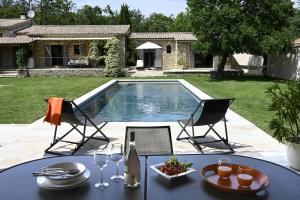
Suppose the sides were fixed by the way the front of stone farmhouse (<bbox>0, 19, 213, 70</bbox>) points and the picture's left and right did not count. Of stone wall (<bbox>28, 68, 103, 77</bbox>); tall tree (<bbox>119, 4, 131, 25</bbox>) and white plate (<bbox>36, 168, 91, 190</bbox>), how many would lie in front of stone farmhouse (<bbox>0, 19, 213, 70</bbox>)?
2

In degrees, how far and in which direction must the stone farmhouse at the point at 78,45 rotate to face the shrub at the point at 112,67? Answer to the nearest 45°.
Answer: approximately 45° to its left

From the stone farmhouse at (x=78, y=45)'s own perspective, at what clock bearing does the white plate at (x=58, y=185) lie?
The white plate is roughly at 12 o'clock from the stone farmhouse.

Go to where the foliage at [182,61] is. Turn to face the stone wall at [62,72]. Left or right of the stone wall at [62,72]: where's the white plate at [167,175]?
left

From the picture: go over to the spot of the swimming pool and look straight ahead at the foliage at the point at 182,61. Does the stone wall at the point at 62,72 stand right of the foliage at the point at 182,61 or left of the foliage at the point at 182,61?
left

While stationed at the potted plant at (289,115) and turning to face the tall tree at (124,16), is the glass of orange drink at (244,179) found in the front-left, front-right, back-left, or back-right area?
back-left

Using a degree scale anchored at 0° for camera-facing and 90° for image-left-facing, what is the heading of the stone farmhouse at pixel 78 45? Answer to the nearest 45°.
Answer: approximately 0°

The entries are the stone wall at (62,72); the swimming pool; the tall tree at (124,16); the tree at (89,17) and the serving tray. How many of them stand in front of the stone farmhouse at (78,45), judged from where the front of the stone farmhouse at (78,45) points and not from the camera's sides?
3

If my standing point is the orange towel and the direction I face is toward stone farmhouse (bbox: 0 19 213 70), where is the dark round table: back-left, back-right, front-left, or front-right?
back-right

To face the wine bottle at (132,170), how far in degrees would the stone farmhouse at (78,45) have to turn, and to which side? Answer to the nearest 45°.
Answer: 0° — it already faces it
